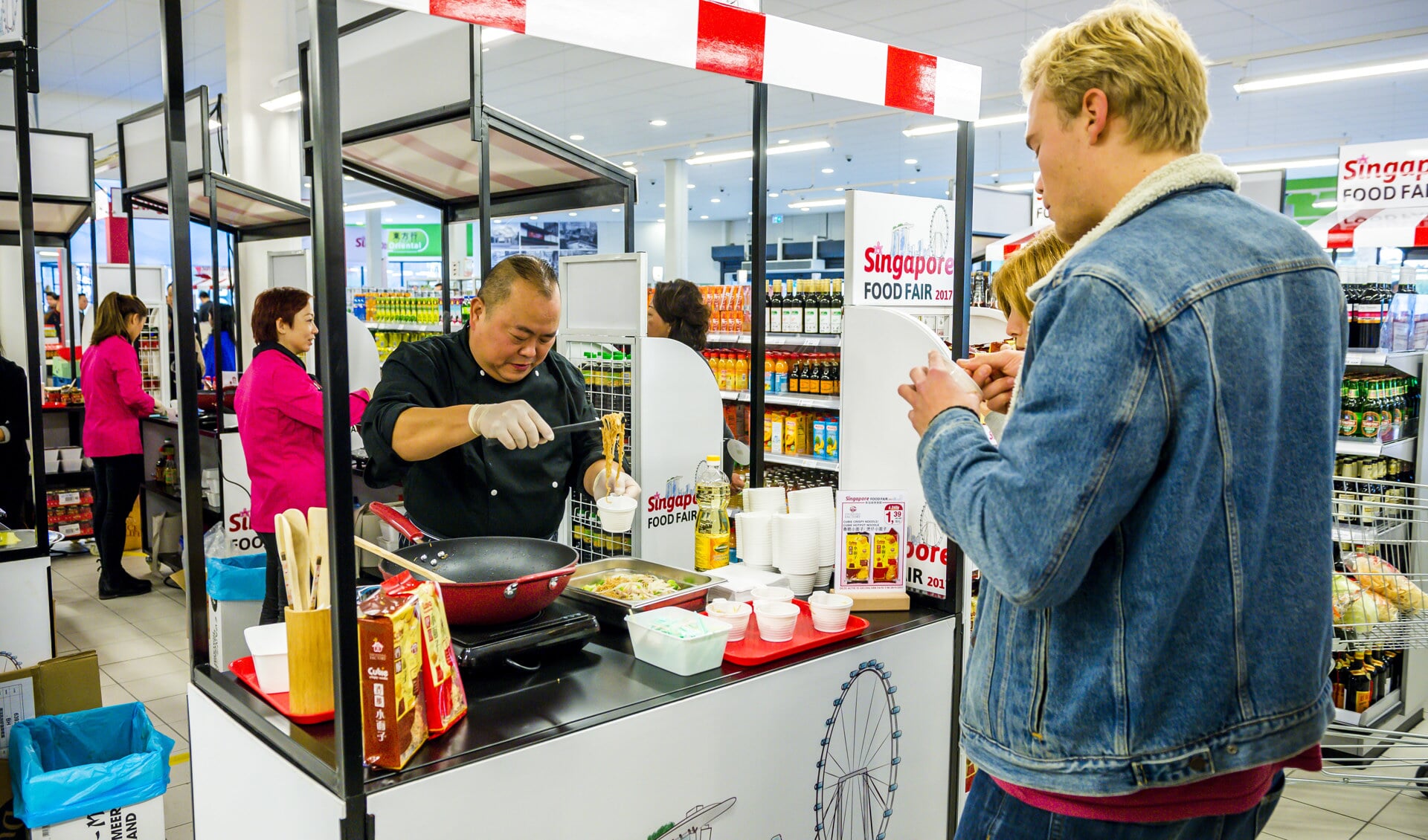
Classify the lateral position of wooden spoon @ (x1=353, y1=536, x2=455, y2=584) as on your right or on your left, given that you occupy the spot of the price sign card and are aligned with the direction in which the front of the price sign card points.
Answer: on your right

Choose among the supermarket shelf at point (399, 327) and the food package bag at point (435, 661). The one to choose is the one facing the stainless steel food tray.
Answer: the supermarket shelf

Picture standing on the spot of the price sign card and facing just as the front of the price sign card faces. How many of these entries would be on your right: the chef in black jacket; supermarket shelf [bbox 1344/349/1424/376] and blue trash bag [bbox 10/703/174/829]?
2

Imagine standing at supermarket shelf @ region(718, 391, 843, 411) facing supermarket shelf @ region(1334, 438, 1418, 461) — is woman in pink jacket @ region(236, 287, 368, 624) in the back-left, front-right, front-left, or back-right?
back-right

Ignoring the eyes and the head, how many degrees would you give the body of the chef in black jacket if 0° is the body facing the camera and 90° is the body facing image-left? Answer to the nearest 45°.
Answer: approximately 315°

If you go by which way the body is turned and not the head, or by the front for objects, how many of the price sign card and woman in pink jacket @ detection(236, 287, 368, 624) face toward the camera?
1

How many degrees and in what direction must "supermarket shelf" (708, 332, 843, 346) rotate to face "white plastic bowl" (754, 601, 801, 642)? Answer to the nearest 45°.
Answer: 0° — it already faces it
